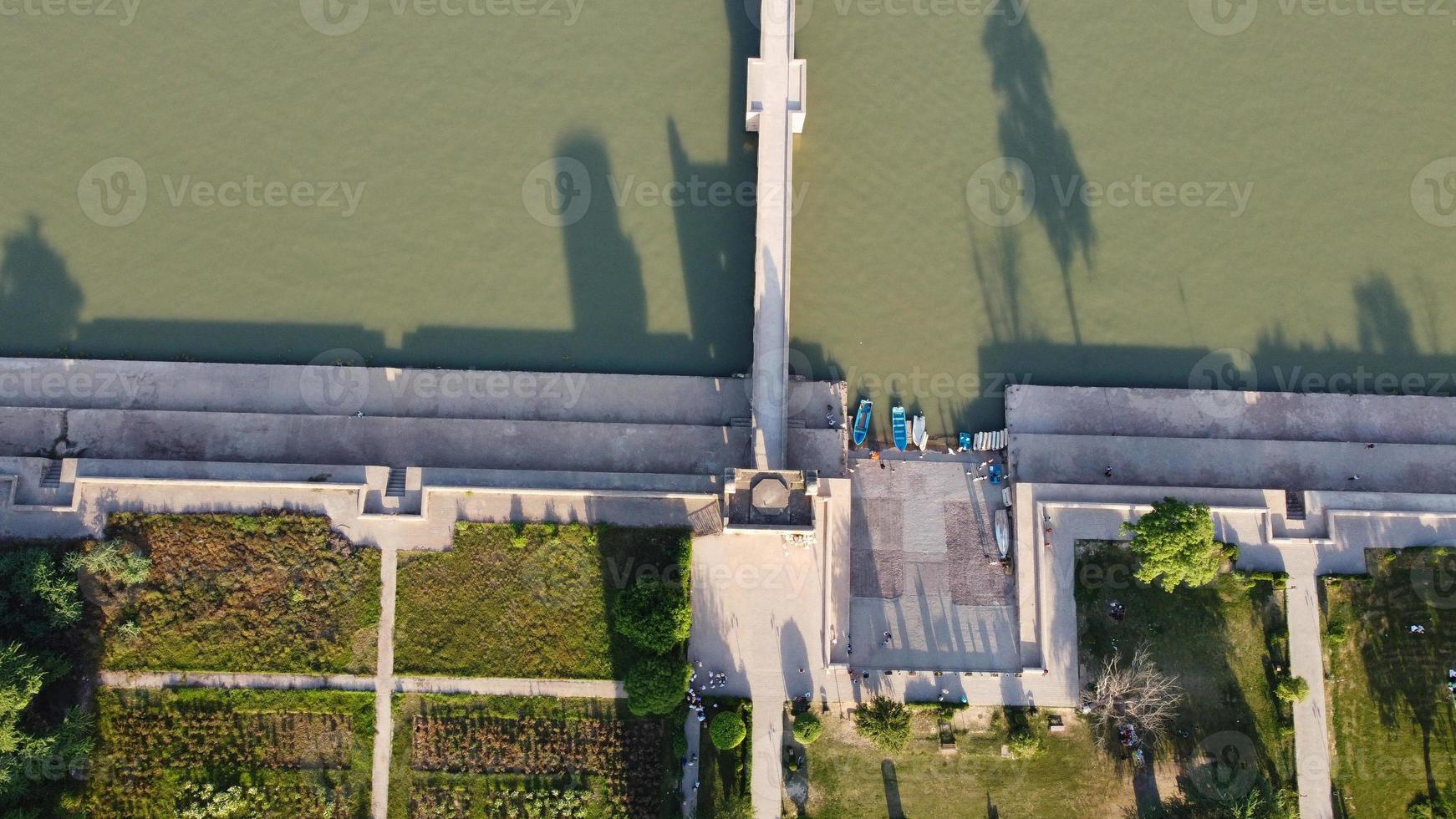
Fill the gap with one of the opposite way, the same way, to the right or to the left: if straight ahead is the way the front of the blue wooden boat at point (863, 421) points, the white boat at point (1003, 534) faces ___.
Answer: the same way

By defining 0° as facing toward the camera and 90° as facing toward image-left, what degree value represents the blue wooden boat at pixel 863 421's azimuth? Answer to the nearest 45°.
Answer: approximately 0°

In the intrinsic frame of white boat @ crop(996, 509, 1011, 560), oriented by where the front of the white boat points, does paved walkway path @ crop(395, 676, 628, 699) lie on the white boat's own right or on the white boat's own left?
on the white boat's own right

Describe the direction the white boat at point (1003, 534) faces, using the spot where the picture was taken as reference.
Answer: facing the viewer

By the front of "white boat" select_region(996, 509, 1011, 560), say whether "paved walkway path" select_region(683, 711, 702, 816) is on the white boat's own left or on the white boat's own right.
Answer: on the white boat's own right

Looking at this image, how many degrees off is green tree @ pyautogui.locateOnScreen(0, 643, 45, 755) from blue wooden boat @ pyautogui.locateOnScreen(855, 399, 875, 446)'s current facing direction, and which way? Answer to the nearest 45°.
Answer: approximately 90° to its right

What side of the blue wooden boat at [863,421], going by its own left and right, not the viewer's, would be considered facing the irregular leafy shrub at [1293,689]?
left

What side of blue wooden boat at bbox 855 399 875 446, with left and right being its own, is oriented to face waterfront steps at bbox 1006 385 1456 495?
left

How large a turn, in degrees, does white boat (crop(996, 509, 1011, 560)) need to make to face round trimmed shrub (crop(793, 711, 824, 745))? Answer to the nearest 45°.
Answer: approximately 45° to its right
